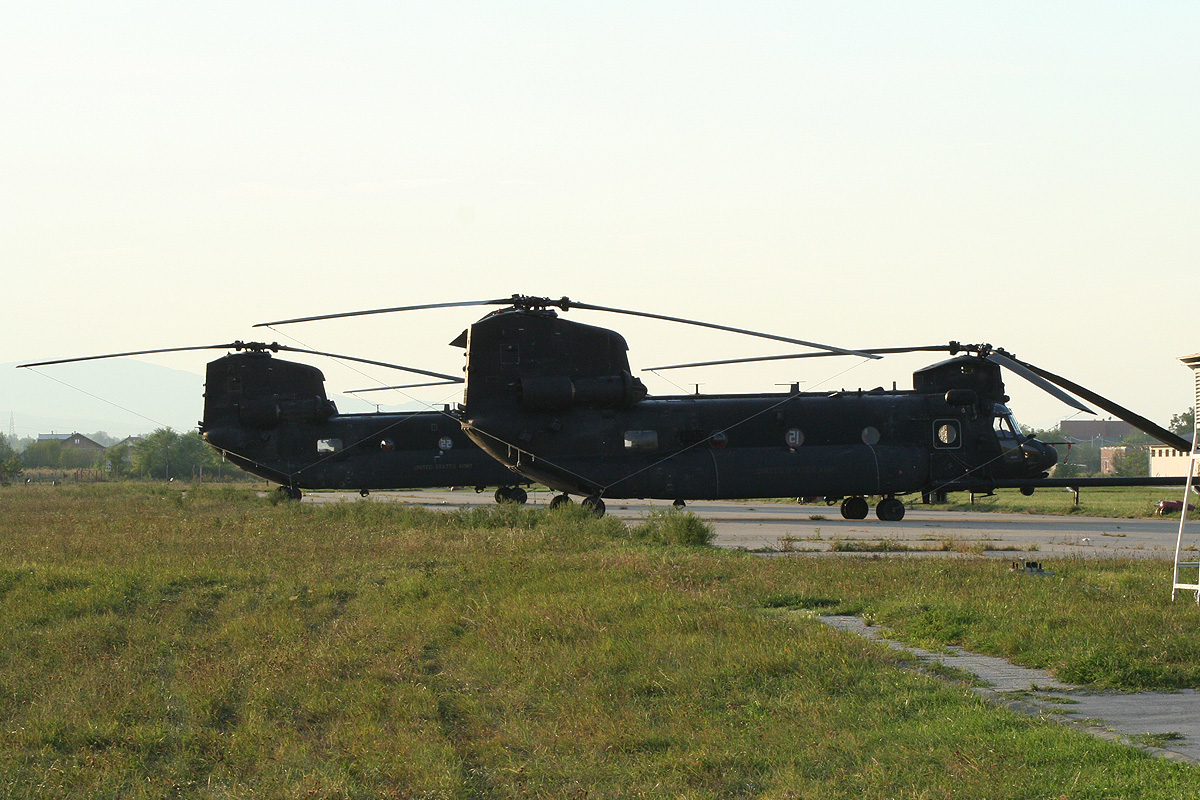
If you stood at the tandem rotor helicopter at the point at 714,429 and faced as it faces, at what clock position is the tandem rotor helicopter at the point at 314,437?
the tandem rotor helicopter at the point at 314,437 is roughly at 7 o'clock from the tandem rotor helicopter at the point at 714,429.

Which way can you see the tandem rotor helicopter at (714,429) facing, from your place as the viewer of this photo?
facing to the right of the viewer

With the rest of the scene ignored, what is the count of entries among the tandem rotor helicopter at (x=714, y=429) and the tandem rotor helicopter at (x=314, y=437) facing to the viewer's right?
2

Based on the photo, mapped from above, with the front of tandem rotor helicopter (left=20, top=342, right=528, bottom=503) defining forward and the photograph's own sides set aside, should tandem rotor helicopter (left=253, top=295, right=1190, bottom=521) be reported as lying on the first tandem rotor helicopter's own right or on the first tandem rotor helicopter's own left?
on the first tandem rotor helicopter's own right

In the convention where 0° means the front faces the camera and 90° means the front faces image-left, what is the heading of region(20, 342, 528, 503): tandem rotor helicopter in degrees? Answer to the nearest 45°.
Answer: approximately 270°
